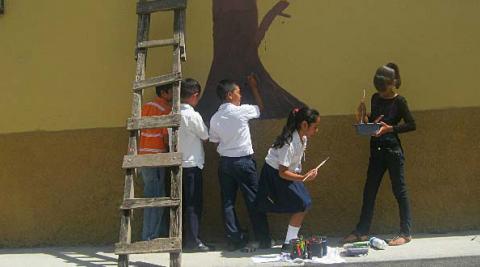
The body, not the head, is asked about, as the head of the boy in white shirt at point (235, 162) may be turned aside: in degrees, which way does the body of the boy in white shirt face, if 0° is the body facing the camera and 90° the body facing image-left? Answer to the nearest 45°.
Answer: approximately 225°

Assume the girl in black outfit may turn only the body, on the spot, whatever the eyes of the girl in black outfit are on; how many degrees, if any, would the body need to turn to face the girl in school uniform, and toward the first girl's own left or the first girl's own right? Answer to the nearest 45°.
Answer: approximately 45° to the first girl's own right

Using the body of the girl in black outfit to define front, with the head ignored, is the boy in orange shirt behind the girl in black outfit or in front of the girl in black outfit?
in front

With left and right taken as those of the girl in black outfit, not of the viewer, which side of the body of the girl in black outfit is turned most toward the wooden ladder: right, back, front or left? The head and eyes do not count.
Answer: front

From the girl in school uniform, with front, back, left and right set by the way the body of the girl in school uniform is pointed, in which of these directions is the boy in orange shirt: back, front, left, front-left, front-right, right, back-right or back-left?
back

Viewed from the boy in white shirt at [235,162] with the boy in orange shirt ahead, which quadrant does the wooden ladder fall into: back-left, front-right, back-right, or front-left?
front-left

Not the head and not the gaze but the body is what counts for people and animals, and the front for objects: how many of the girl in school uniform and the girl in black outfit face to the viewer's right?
1

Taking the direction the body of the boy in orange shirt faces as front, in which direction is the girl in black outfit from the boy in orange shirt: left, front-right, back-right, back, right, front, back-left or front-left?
front-right

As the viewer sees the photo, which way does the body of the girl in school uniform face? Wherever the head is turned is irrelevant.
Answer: to the viewer's right

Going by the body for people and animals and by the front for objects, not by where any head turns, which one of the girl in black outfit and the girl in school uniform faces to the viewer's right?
the girl in school uniform

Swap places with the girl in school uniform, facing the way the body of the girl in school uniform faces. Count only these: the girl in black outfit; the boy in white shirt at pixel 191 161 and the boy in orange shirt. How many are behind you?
2

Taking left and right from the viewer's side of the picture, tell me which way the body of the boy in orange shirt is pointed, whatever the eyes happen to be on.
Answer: facing away from the viewer and to the right of the viewer

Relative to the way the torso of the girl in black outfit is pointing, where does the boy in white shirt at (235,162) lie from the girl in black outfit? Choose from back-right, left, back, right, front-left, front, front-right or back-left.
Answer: front-right

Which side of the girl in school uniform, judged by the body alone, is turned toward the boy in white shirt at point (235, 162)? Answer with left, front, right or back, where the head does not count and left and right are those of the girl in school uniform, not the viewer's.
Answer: back
